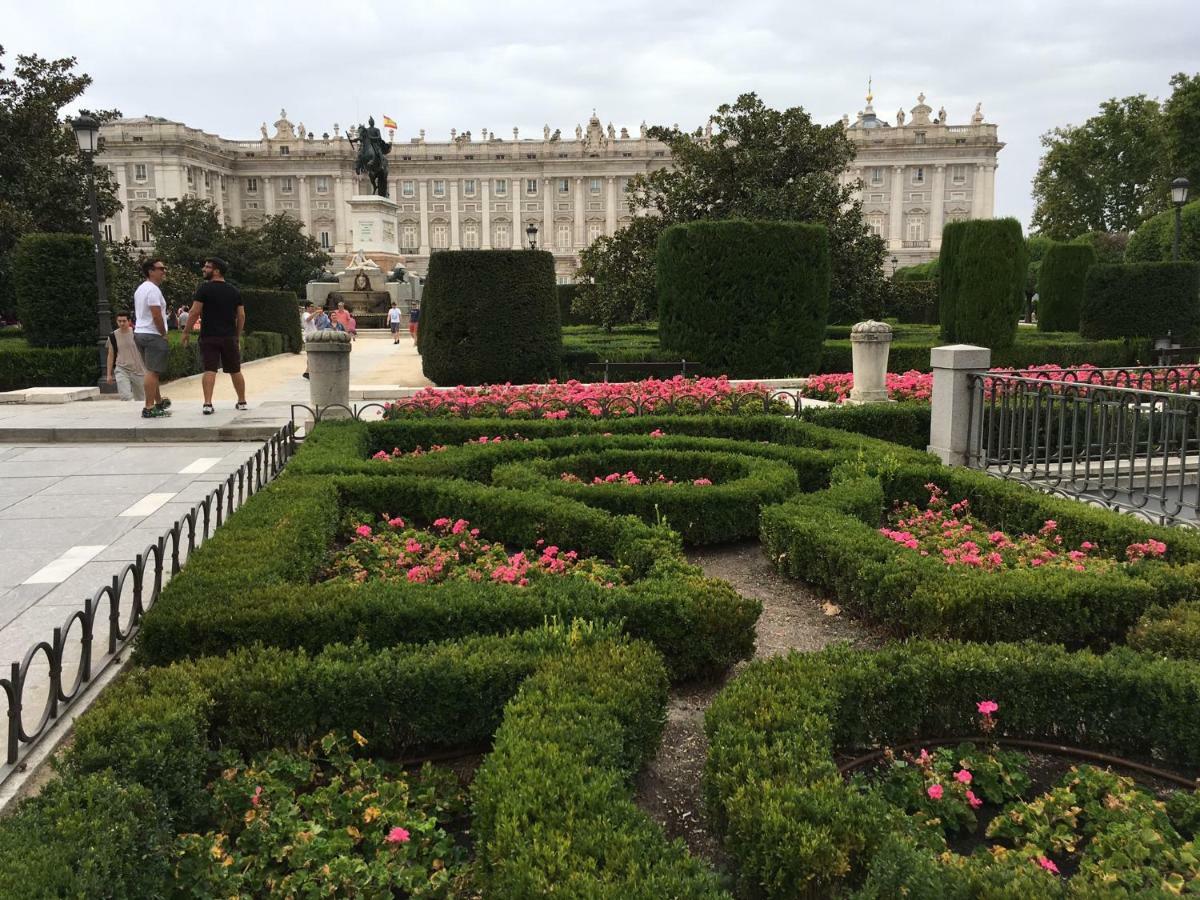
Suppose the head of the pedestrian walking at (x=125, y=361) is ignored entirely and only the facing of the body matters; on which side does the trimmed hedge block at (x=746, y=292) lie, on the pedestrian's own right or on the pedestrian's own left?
on the pedestrian's own left

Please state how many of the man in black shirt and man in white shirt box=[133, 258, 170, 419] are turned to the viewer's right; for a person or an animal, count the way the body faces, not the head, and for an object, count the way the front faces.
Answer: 1

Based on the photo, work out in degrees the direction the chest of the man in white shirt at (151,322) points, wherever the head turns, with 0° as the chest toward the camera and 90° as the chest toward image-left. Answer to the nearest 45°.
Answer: approximately 270°

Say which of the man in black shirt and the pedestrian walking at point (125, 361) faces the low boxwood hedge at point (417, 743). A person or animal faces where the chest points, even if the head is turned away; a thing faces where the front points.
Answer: the pedestrian walking

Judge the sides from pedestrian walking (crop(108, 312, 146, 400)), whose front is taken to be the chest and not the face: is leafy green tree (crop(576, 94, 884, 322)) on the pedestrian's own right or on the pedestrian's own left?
on the pedestrian's own left

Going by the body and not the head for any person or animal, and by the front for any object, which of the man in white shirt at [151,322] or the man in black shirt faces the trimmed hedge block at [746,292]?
the man in white shirt

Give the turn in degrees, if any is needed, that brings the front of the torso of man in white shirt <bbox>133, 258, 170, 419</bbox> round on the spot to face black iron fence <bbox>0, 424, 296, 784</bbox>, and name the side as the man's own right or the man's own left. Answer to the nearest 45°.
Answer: approximately 90° to the man's own right

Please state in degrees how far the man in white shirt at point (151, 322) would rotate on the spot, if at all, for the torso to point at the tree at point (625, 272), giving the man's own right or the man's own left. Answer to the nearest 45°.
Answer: approximately 45° to the man's own left

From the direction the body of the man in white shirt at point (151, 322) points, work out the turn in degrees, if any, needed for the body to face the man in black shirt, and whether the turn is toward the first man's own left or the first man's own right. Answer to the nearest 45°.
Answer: approximately 45° to the first man's own right

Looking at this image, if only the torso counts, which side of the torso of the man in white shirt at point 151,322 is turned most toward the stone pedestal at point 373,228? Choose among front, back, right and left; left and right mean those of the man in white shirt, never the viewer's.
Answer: left

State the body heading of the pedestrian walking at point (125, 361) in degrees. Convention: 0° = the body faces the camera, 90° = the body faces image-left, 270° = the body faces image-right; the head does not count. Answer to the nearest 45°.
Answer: approximately 0°
